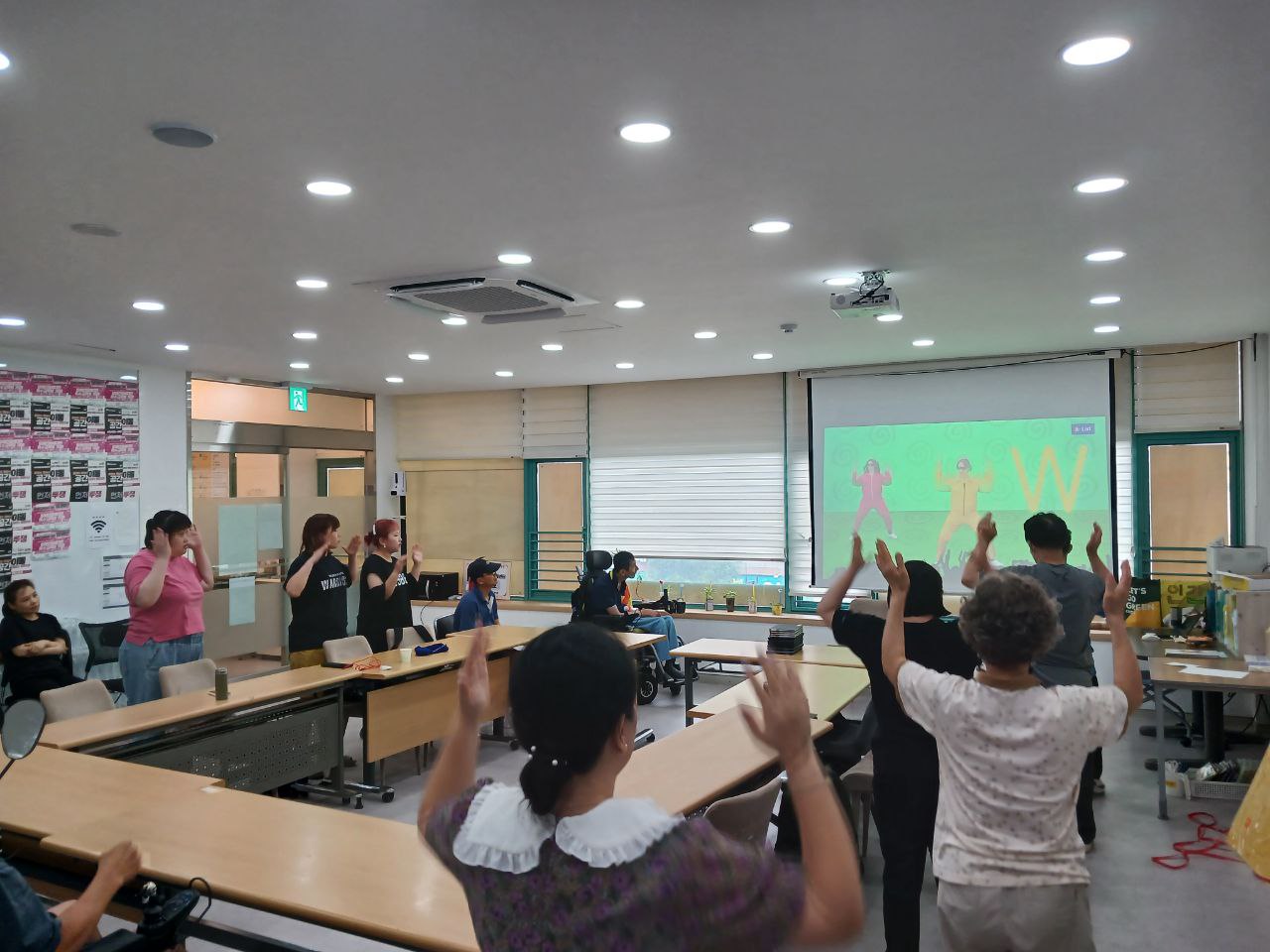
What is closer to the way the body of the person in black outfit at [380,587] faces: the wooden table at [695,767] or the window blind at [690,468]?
the wooden table

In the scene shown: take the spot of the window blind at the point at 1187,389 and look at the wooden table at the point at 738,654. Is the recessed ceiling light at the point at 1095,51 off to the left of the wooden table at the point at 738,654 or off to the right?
left

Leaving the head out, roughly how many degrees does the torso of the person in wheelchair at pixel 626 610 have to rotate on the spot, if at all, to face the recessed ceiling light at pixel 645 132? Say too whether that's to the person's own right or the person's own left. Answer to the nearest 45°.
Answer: approximately 90° to the person's own right

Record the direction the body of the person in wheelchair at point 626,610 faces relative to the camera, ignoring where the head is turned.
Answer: to the viewer's right

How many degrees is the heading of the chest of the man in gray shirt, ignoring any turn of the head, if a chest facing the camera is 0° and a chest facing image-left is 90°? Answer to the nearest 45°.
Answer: approximately 180°

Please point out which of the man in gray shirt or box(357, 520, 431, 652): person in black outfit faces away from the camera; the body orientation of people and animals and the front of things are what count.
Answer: the man in gray shirt

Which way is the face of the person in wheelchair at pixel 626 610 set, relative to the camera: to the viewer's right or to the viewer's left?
to the viewer's right

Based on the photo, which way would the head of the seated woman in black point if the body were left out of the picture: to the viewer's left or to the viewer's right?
to the viewer's right
